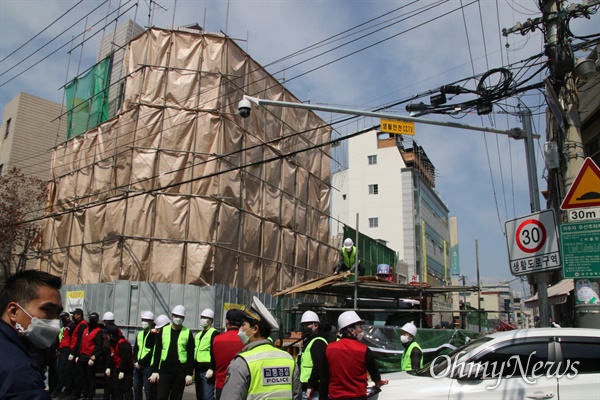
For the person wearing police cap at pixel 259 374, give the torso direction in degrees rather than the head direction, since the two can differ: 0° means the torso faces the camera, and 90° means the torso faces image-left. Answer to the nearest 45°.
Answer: approximately 135°

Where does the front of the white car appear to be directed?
to the viewer's left

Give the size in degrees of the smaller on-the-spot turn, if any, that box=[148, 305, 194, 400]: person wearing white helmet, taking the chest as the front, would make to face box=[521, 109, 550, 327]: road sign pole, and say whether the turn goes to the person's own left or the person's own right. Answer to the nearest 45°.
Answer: approximately 90° to the person's own left

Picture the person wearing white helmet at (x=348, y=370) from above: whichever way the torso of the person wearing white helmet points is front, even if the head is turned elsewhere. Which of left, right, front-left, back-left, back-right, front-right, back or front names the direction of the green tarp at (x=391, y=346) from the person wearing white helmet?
front-left

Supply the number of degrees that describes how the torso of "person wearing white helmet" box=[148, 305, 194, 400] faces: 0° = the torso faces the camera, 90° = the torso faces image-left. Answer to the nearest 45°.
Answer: approximately 0°

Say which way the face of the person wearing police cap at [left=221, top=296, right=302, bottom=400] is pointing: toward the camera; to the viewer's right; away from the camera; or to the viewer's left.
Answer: to the viewer's left

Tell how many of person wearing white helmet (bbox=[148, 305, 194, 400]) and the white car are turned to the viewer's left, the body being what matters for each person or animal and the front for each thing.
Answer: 1

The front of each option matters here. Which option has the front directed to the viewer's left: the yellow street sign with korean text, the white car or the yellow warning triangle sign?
the white car

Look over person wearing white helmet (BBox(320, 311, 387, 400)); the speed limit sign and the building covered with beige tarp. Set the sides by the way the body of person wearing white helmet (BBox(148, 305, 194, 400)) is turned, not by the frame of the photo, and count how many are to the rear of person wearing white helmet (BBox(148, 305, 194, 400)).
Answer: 1
